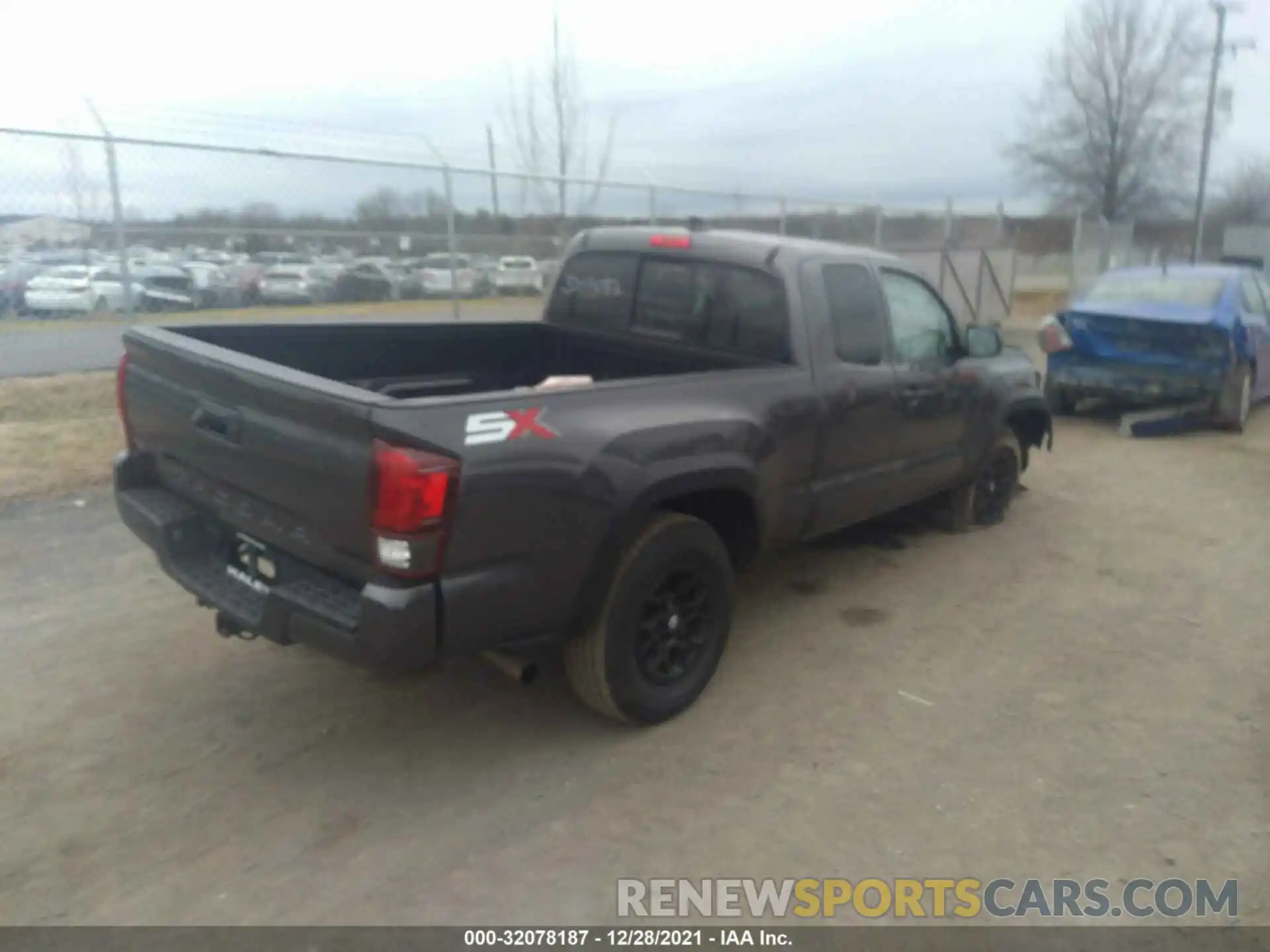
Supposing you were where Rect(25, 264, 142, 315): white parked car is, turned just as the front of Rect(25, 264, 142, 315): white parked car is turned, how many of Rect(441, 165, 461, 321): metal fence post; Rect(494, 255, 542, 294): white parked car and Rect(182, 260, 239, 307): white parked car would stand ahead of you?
0

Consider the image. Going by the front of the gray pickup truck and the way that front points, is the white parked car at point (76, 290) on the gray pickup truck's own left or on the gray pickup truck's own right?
on the gray pickup truck's own left

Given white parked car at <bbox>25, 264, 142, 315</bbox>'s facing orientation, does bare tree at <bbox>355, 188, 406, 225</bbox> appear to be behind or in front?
behind

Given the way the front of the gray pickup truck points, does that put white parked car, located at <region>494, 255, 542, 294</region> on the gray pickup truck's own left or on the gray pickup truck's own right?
on the gray pickup truck's own left

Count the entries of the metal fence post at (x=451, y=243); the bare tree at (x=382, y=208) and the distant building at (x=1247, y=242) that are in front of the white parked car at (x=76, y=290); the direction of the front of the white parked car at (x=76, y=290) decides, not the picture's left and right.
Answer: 0

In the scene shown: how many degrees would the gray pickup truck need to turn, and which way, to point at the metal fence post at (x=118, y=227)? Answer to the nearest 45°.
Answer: approximately 90° to its left

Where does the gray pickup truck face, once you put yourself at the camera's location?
facing away from the viewer and to the right of the viewer

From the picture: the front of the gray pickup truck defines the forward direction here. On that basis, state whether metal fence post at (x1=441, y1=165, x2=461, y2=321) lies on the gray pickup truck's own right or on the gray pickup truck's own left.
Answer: on the gray pickup truck's own left

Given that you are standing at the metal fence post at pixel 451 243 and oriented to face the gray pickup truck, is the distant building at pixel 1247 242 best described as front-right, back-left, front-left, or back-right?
back-left

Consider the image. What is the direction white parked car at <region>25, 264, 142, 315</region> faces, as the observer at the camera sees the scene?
facing the viewer and to the left of the viewer

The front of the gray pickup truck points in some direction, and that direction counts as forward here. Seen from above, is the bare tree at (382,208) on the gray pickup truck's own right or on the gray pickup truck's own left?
on the gray pickup truck's own left

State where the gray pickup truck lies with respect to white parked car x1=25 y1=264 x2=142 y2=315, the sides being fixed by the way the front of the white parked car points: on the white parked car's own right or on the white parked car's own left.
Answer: on the white parked car's own left

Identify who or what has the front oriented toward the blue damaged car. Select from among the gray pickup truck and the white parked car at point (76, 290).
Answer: the gray pickup truck

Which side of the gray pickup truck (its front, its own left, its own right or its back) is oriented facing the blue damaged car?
front

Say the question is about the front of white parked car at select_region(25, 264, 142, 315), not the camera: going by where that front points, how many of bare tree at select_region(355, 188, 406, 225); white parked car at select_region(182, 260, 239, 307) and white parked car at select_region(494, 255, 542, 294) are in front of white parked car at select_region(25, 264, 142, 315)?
0
